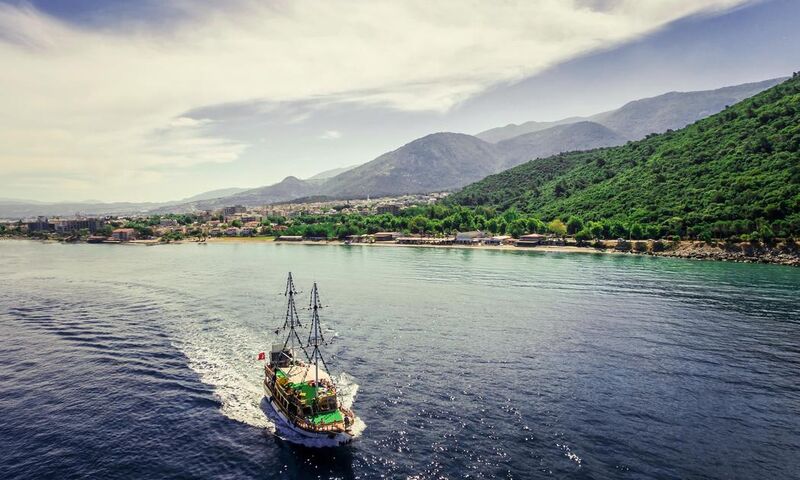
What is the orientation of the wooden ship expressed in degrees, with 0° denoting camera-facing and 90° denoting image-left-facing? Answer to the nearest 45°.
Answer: approximately 315°
